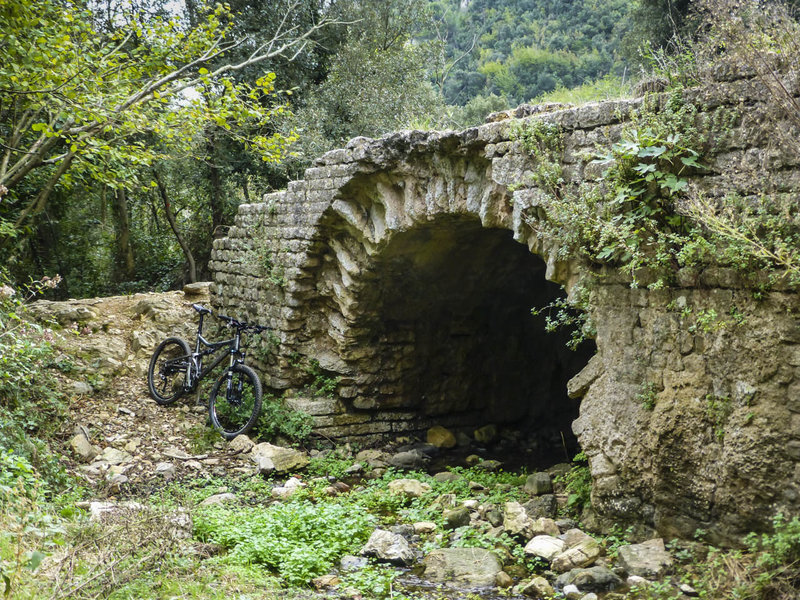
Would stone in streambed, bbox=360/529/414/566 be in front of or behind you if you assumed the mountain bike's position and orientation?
in front

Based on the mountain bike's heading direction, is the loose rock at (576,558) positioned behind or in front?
in front

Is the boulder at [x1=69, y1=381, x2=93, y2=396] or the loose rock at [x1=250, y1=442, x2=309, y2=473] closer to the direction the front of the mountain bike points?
the loose rock

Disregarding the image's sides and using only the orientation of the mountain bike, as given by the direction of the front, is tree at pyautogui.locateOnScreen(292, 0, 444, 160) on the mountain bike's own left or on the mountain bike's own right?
on the mountain bike's own left

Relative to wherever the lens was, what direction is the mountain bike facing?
facing the viewer and to the right of the viewer

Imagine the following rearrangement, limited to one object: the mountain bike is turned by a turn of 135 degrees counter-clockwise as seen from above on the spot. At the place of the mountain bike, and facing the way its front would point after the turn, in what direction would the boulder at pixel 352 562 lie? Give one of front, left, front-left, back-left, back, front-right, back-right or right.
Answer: back

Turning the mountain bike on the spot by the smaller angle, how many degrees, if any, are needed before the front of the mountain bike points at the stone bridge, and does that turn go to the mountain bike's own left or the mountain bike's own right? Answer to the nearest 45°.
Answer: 0° — it already faces it

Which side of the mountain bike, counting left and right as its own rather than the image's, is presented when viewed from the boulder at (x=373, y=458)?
front

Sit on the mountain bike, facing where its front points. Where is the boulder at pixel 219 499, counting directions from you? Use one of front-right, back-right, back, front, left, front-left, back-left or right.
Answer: front-right

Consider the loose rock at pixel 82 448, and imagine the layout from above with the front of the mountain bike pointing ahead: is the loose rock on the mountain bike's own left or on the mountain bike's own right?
on the mountain bike's own right

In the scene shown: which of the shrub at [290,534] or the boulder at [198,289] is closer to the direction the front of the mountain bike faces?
the shrub

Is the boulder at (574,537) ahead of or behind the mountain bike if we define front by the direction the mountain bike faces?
ahead

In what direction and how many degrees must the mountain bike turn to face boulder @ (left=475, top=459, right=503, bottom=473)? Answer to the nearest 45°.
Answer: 0° — it already faces it
